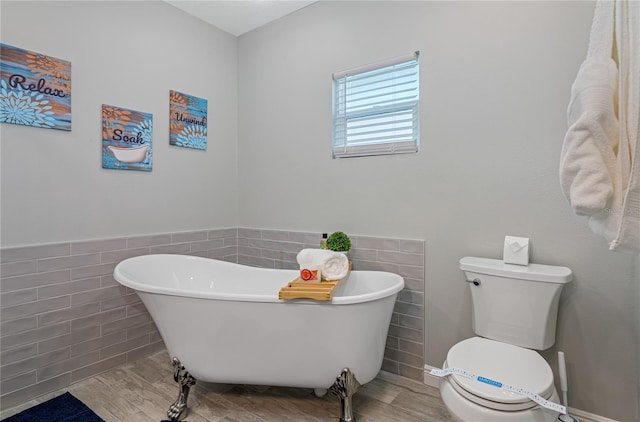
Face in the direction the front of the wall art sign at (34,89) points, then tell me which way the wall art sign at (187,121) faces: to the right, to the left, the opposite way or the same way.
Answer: the same way

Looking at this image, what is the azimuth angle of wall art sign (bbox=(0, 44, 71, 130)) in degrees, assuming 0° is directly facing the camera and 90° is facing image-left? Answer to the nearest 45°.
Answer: approximately 315°

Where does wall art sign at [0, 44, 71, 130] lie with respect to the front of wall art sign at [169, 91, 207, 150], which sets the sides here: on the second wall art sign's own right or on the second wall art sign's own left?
on the second wall art sign's own right

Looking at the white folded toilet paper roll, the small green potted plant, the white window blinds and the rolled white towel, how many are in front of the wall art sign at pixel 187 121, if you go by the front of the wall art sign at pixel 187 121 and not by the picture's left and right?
4

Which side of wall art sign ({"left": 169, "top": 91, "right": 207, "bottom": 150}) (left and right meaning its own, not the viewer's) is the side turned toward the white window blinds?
front

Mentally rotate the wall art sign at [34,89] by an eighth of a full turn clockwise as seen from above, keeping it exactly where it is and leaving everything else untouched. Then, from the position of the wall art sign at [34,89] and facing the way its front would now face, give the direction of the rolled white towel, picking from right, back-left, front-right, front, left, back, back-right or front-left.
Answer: front-left

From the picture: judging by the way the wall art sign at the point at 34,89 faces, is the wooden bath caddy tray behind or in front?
in front

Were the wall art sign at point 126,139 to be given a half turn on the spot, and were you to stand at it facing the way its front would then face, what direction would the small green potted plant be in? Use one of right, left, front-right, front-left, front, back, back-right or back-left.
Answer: back

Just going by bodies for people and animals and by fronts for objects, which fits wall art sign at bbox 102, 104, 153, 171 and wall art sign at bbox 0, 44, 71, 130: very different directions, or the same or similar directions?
same or similar directions

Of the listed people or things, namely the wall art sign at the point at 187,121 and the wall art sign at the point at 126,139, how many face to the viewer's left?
0

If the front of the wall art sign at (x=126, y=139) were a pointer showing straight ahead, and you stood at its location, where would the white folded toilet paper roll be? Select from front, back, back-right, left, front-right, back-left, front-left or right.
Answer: front

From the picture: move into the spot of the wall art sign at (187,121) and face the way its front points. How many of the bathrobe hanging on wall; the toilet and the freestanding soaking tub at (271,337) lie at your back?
0

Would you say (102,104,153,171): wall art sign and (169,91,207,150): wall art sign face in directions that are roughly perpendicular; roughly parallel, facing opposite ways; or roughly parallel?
roughly parallel

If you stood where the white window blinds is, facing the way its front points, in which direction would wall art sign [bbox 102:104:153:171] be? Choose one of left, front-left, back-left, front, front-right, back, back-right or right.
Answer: front-right

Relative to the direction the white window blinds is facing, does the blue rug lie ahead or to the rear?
ahead

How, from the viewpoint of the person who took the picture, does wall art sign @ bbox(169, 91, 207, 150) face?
facing the viewer and to the right of the viewer

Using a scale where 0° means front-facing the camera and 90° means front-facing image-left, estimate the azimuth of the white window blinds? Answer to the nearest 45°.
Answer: approximately 45°
